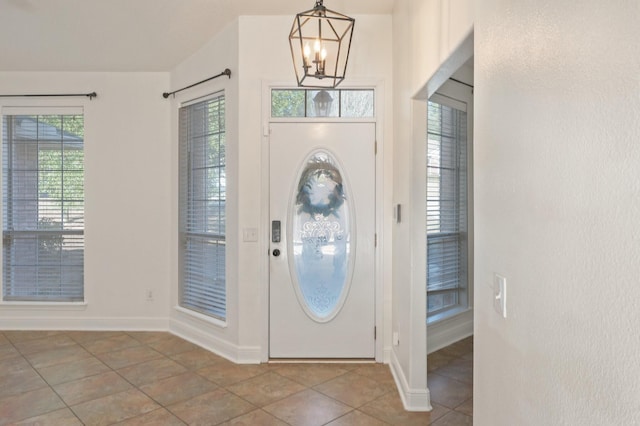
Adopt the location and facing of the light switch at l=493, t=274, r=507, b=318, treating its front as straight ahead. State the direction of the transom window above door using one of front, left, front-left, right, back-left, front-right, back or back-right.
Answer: right

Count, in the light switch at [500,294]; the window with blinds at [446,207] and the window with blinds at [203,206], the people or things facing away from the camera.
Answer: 0

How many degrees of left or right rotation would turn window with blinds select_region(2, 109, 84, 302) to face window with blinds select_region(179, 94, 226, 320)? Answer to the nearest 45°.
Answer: approximately 45° to its left

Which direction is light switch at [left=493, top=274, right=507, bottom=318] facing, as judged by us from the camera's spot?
facing the viewer and to the left of the viewer

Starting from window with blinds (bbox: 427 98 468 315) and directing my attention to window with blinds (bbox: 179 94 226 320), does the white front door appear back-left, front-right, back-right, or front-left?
front-left

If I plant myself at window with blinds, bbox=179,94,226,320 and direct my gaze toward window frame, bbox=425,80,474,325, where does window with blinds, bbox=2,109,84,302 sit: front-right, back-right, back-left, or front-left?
back-left

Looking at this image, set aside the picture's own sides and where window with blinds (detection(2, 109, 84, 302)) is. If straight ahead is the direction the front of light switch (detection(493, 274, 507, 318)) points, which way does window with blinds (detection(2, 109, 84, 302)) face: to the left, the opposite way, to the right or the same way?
to the left

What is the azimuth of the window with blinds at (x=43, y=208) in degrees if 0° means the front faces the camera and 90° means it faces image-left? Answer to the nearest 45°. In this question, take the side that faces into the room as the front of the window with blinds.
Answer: approximately 0°
